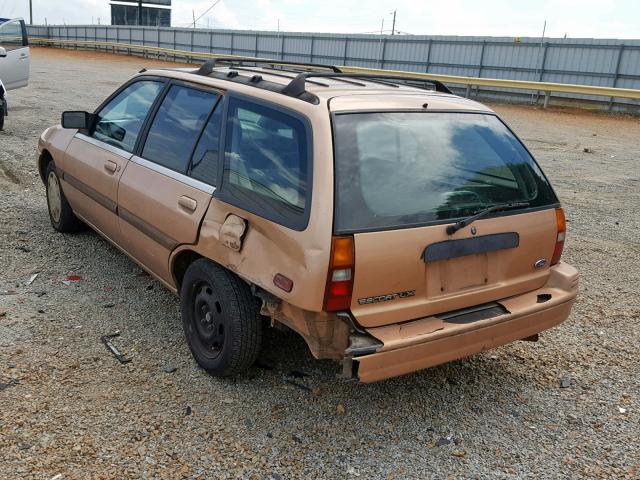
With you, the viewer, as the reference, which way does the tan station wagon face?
facing away from the viewer and to the left of the viewer

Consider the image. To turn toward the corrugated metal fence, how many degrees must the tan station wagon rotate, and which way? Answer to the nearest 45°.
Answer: approximately 45° to its right
